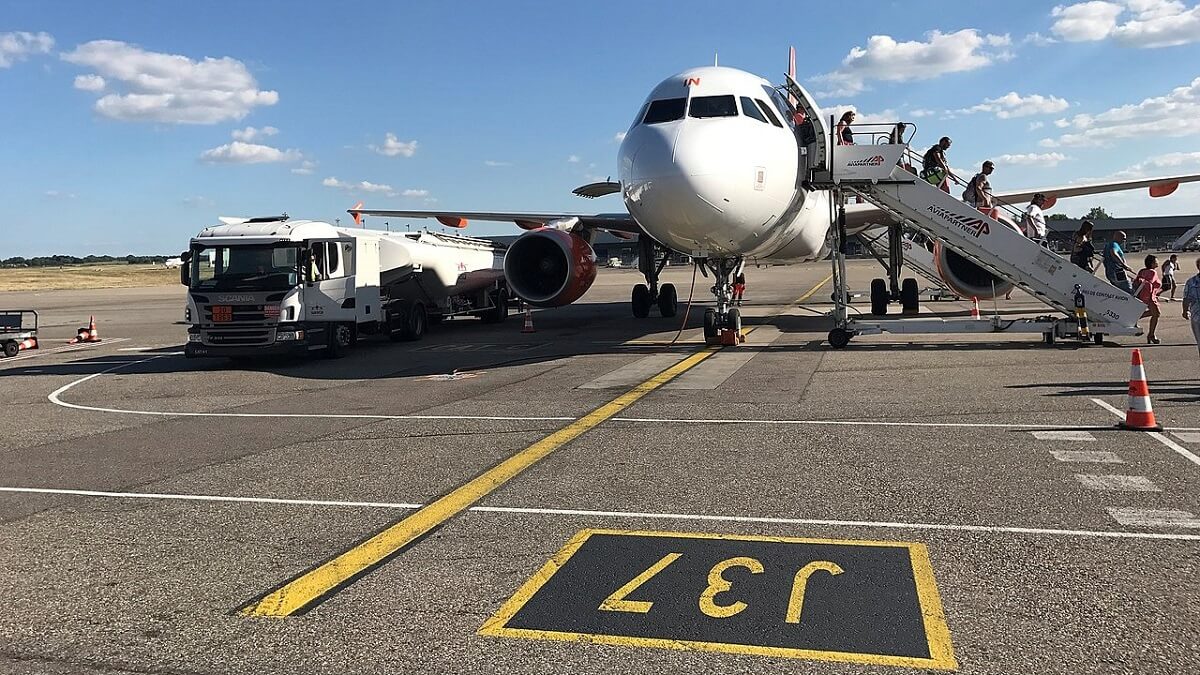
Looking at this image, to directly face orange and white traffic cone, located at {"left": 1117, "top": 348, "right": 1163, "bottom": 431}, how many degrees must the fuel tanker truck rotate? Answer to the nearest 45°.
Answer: approximately 90° to its left

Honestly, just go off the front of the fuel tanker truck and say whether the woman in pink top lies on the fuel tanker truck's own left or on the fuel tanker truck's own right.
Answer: on the fuel tanker truck's own left

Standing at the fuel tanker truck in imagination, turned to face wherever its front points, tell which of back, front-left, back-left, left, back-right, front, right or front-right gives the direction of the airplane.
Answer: left

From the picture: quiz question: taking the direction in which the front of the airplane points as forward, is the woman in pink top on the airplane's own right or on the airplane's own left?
on the airplane's own left

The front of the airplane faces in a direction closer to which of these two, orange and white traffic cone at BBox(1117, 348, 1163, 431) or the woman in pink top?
the orange and white traffic cone

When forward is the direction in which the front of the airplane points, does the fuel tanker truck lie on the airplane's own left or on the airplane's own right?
on the airplane's own right
